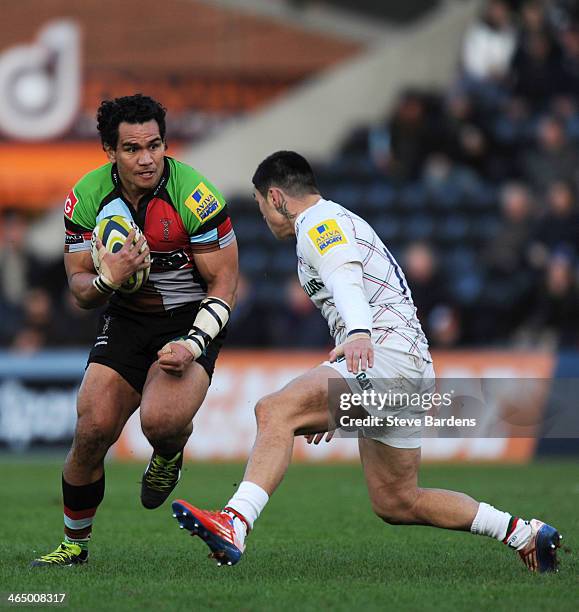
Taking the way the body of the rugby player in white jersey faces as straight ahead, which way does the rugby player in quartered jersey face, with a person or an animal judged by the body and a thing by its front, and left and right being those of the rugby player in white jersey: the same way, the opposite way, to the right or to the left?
to the left

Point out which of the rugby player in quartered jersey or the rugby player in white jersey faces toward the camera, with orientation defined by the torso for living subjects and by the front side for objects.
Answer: the rugby player in quartered jersey

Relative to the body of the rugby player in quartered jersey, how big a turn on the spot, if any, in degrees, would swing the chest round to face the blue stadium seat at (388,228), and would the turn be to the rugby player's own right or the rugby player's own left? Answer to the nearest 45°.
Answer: approximately 180°

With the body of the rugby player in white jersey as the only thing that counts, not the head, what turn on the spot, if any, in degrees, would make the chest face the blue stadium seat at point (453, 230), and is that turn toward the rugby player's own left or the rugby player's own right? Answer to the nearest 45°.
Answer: approximately 90° to the rugby player's own right

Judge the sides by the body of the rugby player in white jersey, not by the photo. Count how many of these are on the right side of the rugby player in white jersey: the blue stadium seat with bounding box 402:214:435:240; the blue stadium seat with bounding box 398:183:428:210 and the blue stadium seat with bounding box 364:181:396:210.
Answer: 3

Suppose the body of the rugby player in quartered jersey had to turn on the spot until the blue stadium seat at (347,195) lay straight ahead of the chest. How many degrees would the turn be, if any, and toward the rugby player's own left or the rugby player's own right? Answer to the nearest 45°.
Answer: approximately 180°

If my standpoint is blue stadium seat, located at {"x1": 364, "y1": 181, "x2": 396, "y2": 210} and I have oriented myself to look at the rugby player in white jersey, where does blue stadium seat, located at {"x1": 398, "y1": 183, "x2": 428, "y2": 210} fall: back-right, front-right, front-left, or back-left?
front-left

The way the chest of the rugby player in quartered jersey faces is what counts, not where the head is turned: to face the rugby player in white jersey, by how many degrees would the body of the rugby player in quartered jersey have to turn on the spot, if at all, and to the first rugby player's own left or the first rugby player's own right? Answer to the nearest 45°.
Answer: approximately 45° to the first rugby player's own left

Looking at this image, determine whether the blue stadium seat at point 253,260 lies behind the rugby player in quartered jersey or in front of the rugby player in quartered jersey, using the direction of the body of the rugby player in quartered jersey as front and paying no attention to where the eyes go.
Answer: behind

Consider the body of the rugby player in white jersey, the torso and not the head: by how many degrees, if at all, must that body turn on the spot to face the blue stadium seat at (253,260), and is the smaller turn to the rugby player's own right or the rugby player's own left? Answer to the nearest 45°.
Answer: approximately 90° to the rugby player's own right

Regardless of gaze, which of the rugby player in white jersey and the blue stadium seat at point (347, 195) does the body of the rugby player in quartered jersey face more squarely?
the rugby player in white jersey

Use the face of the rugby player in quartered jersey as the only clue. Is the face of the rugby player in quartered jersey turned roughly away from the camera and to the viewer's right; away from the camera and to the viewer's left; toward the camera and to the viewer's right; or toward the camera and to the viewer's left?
toward the camera and to the viewer's right

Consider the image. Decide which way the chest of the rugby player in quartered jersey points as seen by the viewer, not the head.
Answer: toward the camera

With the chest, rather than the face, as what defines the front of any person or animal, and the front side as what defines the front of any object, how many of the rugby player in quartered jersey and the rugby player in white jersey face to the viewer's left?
1

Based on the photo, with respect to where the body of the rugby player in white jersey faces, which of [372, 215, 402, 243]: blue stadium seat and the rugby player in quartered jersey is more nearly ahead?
the rugby player in quartered jersey

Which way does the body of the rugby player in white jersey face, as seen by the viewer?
to the viewer's left
